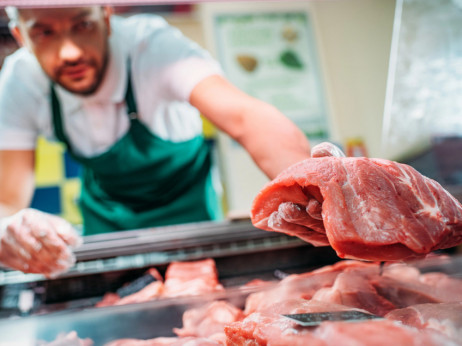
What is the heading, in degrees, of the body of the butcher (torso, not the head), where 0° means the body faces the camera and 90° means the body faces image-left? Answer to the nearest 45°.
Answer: approximately 0°

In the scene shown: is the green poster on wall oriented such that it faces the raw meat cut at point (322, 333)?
yes

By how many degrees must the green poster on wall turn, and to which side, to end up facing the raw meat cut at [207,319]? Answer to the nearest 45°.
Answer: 0° — it already faces it

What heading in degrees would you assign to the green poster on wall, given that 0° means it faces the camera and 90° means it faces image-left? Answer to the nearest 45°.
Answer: approximately 0°

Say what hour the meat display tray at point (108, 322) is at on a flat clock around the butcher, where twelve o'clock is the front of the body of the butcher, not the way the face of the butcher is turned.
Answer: The meat display tray is roughly at 12 o'clock from the butcher.

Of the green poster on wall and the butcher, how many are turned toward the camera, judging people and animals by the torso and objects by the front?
2
